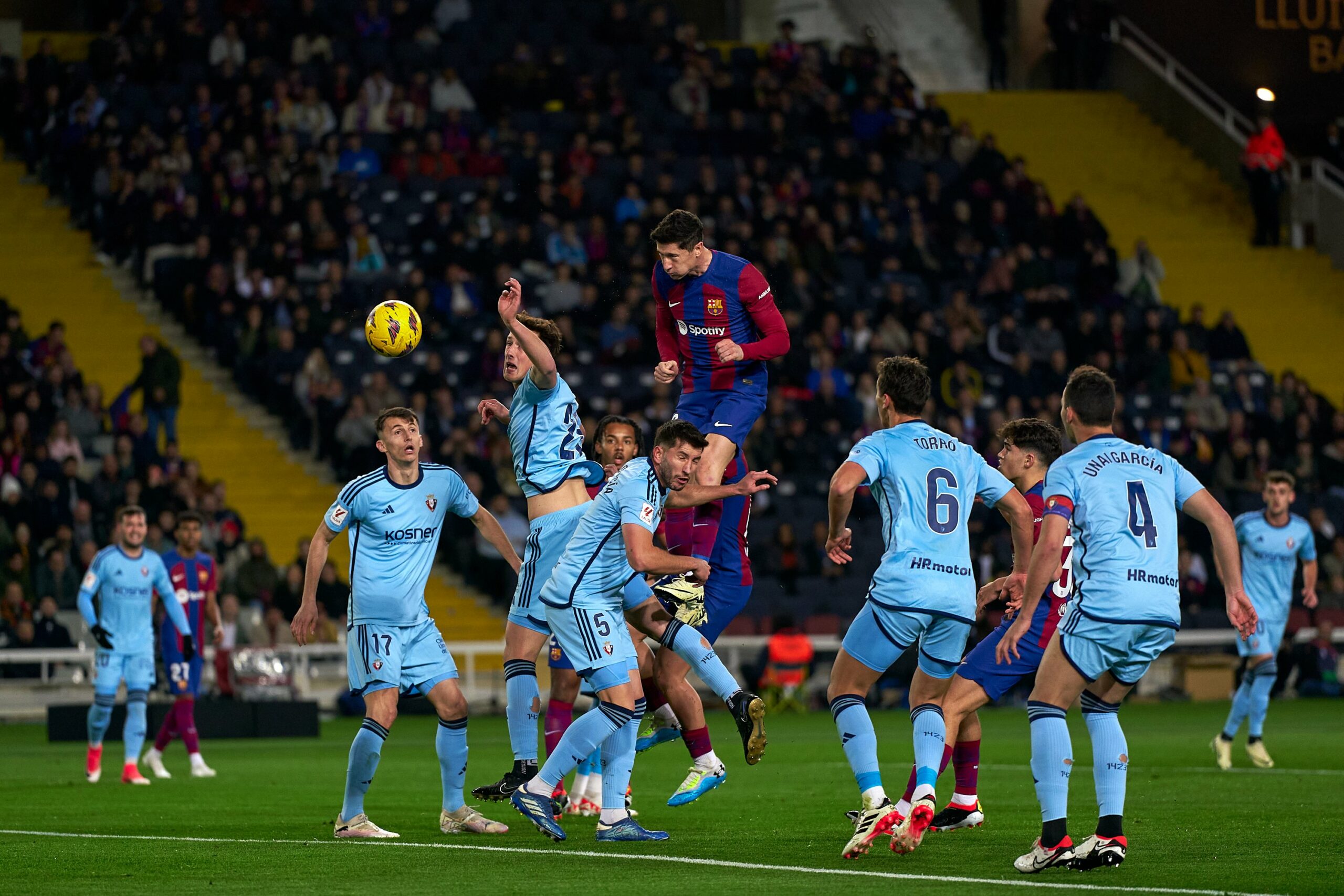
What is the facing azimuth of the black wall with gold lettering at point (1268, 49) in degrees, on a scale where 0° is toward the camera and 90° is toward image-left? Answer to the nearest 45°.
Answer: approximately 0°

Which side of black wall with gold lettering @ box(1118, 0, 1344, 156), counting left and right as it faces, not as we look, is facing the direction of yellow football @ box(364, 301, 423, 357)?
front
